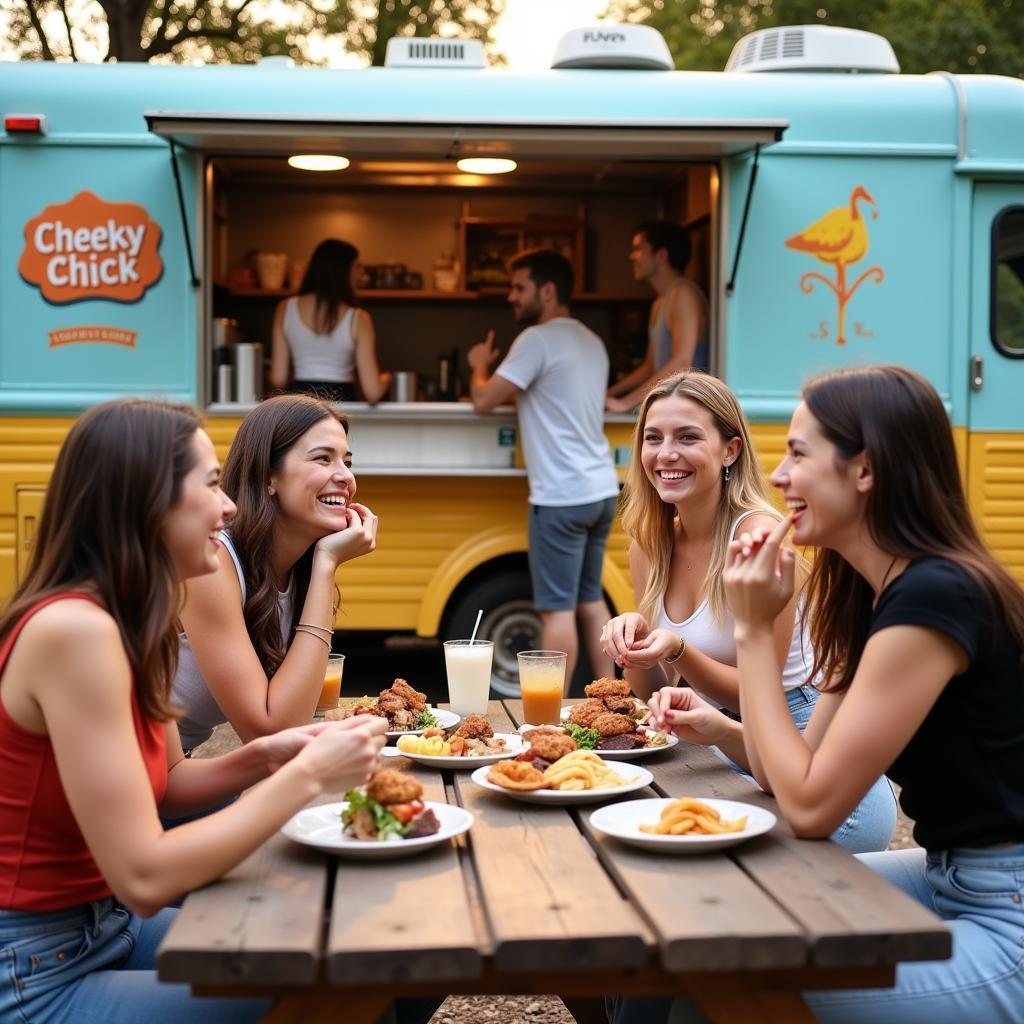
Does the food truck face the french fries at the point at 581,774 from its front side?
no

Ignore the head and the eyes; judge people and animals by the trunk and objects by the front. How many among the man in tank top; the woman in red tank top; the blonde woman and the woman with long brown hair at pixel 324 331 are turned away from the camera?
1

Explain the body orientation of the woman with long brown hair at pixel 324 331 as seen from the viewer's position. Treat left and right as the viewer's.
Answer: facing away from the viewer

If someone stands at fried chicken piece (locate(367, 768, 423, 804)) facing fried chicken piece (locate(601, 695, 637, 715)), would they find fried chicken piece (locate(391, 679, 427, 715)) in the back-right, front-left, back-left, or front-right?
front-left

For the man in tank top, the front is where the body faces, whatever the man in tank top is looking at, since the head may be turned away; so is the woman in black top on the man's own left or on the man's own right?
on the man's own left

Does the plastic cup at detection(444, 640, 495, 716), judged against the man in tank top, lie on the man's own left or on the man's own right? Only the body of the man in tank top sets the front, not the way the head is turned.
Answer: on the man's own left

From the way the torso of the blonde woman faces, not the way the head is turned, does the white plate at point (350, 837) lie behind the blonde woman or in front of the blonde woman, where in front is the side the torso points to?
in front

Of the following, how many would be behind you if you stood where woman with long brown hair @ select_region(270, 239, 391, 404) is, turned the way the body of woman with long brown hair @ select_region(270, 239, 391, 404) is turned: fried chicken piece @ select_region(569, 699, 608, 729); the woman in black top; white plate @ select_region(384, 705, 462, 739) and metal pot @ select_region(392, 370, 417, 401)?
3

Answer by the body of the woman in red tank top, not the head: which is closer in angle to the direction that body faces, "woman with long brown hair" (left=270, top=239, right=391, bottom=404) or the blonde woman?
the blonde woman

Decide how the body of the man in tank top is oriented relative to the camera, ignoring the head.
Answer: to the viewer's left

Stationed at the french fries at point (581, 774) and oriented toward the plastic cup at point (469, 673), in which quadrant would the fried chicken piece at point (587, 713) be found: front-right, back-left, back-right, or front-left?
front-right

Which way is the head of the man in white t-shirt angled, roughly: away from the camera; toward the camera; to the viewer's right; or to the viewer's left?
to the viewer's left

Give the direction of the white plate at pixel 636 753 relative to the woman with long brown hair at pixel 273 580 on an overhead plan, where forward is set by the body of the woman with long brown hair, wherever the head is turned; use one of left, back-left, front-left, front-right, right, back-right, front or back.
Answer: front

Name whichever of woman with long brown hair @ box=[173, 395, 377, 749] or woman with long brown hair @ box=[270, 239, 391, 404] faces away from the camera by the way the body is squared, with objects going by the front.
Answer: woman with long brown hair @ box=[270, 239, 391, 404]

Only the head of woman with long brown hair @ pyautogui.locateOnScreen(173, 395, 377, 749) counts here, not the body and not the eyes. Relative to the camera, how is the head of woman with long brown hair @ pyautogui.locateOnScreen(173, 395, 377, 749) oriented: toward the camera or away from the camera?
toward the camera

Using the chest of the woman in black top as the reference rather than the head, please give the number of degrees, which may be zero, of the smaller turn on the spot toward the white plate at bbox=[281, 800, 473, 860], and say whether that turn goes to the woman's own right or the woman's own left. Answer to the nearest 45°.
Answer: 0° — they already face it

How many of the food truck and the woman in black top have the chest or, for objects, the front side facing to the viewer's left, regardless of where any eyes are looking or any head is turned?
1

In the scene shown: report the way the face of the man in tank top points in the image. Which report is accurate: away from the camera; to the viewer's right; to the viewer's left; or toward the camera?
to the viewer's left

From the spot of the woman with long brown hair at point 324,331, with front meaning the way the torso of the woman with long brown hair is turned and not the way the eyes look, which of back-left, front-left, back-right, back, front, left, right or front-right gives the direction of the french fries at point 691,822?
back

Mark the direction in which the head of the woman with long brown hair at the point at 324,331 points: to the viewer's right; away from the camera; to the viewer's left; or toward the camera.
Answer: away from the camera
